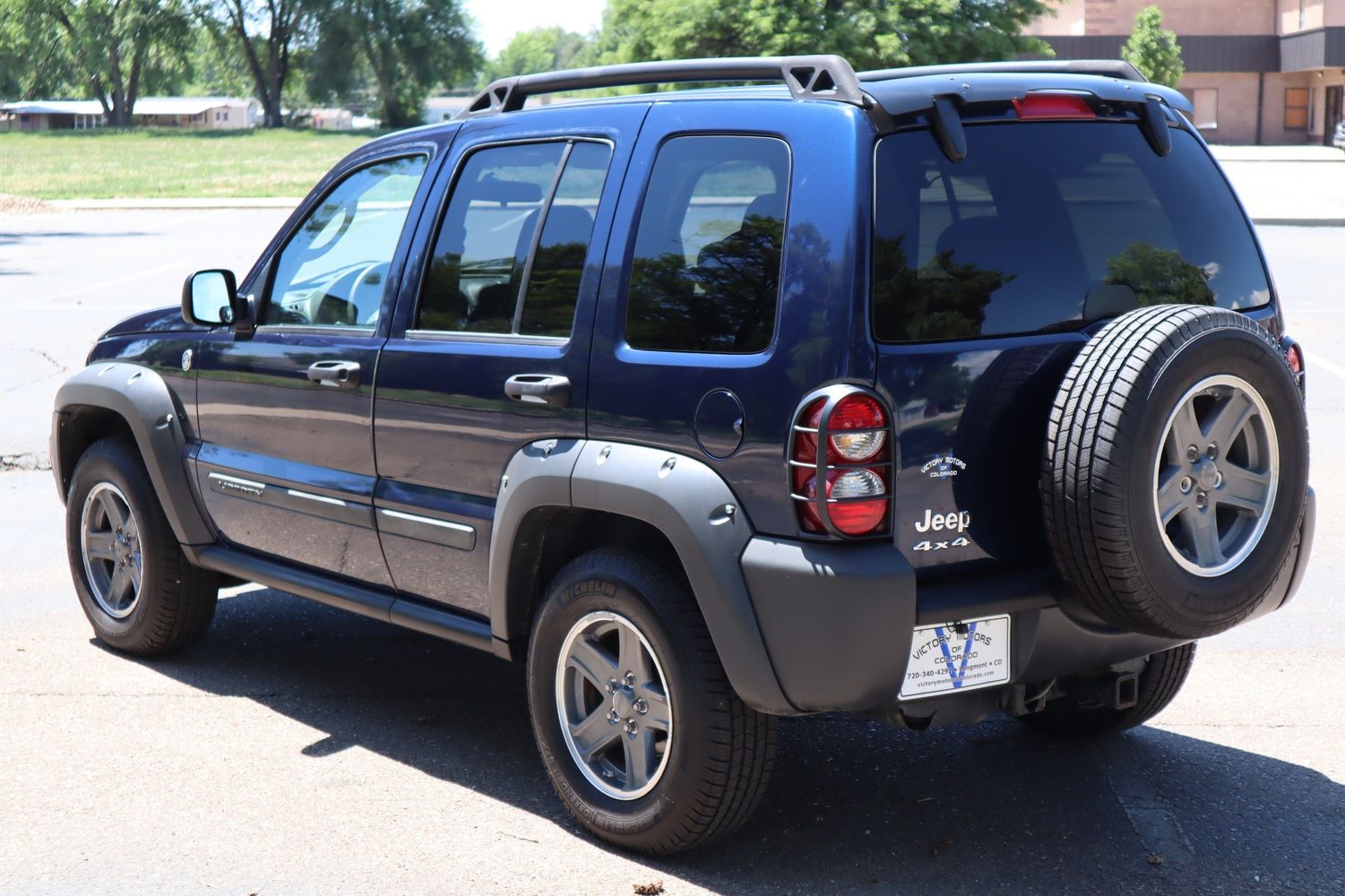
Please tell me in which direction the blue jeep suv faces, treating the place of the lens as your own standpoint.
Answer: facing away from the viewer and to the left of the viewer
